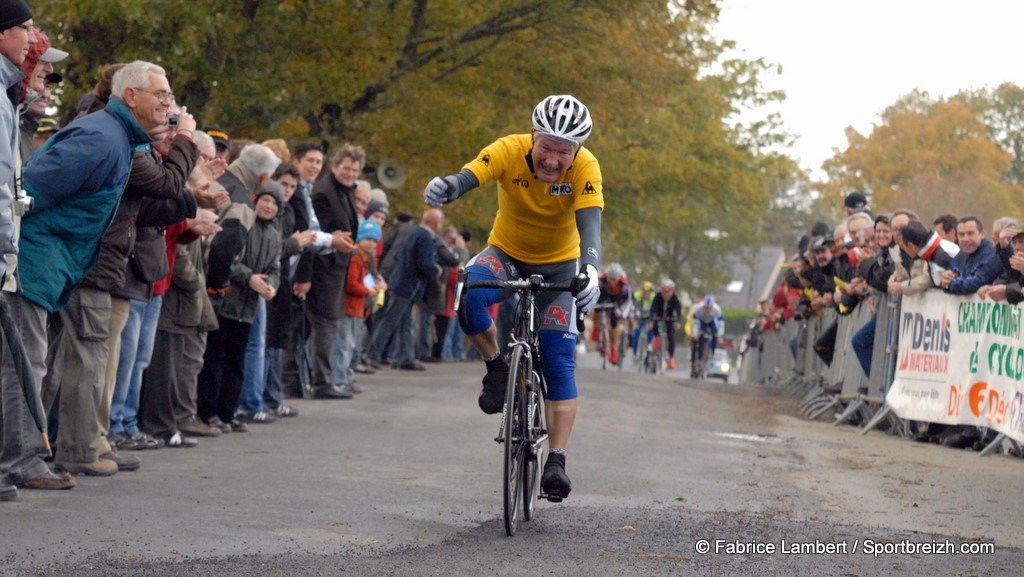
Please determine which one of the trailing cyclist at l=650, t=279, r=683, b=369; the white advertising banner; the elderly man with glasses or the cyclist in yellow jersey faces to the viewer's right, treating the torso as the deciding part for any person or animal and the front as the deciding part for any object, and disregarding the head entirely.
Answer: the elderly man with glasses

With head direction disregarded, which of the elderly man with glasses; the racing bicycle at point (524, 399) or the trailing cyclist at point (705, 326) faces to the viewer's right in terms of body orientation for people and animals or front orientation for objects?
the elderly man with glasses

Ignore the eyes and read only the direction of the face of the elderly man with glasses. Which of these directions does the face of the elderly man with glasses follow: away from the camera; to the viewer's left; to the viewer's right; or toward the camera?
to the viewer's right

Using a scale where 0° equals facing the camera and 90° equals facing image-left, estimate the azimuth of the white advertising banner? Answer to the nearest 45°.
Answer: approximately 45°

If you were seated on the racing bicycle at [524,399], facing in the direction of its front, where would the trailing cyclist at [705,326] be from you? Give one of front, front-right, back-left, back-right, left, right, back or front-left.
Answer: back

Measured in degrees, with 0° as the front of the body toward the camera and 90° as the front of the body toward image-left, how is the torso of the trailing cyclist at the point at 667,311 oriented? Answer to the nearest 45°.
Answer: approximately 0°
